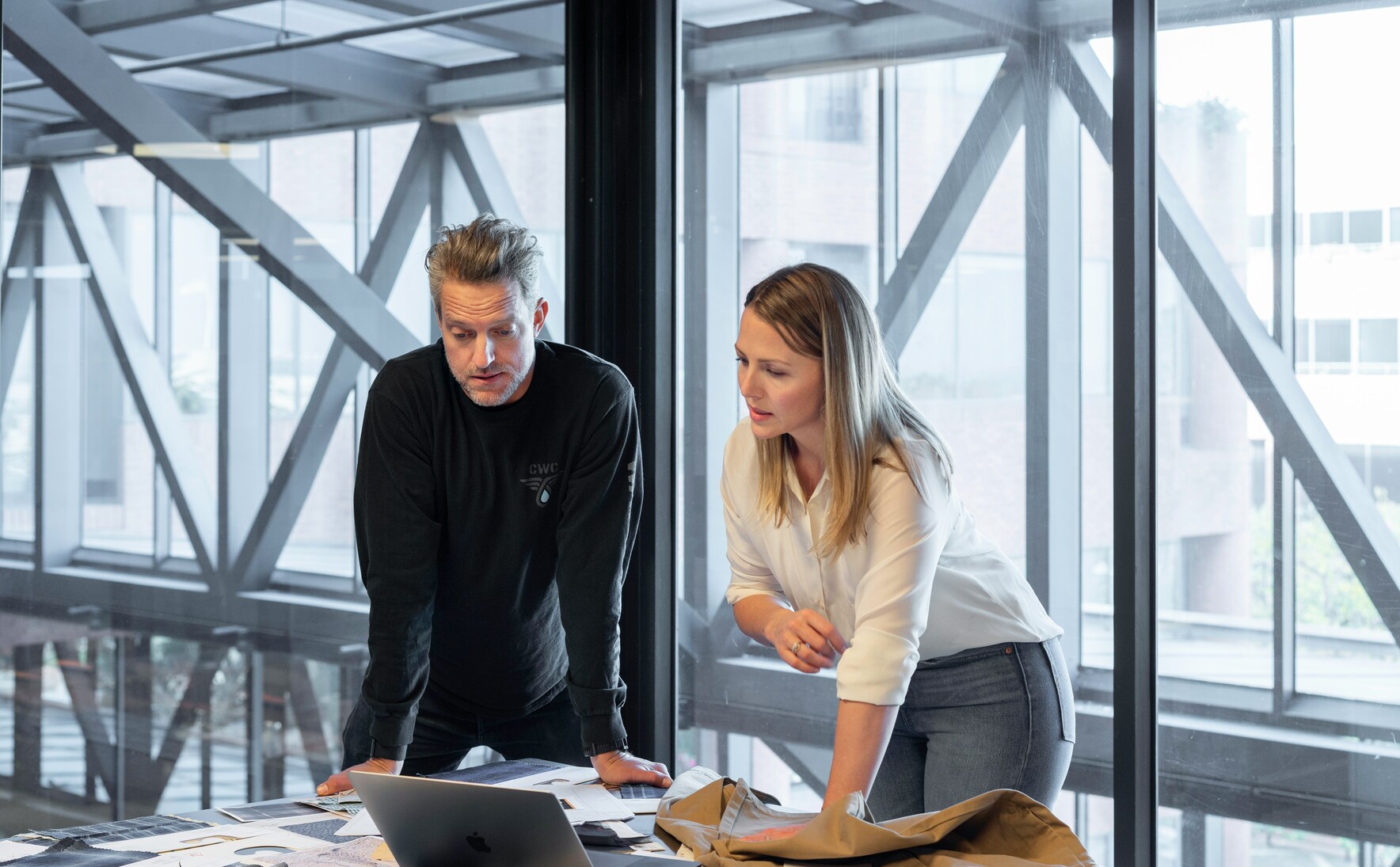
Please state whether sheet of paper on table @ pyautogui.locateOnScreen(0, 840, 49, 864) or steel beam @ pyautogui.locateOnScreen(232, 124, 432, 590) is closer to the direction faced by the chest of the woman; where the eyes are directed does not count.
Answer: the sheet of paper on table

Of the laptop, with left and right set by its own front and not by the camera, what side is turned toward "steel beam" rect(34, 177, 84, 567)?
left

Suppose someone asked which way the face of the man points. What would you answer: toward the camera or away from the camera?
toward the camera

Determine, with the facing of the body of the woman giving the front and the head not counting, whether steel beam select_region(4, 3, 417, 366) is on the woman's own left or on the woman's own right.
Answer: on the woman's own right

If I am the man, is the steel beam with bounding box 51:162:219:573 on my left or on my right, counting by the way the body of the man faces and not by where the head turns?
on my right

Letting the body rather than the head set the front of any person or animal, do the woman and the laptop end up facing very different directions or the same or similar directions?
very different directions

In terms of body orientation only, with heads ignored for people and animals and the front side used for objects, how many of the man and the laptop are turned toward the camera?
1

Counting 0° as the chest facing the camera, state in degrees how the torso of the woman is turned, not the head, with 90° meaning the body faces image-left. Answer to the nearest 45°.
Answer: approximately 45°

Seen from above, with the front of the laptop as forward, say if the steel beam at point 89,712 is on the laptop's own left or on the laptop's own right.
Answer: on the laptop's own left

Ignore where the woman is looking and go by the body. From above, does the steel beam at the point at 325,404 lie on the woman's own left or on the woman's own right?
on the woman's own right

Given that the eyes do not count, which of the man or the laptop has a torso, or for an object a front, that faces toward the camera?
the man

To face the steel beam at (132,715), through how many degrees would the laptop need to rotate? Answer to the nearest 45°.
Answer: approximately 90° to its left

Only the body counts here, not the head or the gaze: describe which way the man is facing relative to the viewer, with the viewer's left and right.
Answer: facing the viewer

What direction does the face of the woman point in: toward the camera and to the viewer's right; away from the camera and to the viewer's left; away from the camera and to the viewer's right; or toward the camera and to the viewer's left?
toward the camera and to the viewer's left
